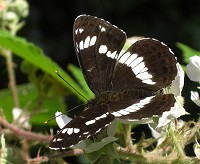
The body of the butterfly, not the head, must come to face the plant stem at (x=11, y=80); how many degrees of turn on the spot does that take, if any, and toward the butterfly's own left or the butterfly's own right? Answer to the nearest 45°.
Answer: approximately 45° to the butterfly's own right

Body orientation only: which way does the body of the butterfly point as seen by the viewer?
to the viewer's left

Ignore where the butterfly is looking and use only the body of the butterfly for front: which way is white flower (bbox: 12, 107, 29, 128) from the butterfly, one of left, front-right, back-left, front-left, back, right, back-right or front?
front-right
